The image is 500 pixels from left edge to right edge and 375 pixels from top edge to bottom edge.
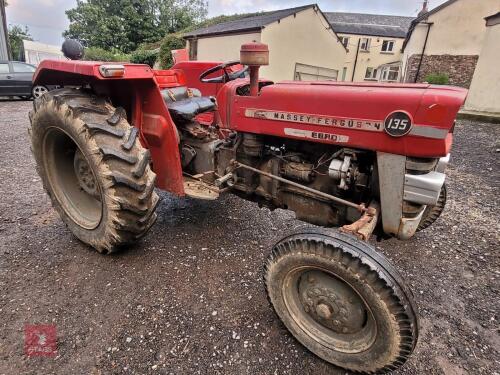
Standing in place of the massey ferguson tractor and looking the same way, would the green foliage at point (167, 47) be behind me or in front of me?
behind

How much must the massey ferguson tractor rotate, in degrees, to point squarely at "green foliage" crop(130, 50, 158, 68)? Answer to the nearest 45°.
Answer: approximately 135° to its left

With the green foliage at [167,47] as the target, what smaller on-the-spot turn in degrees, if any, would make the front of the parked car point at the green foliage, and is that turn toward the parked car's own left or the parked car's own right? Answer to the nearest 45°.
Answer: approximately 135° to the parked car's own right

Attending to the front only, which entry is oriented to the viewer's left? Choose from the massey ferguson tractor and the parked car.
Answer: the parked car

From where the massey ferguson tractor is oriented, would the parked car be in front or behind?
behind

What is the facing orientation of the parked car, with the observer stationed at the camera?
facing to the left of the viewer

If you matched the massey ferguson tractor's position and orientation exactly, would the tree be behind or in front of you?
behind

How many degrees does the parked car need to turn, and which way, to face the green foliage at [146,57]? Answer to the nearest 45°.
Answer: approximately 135° to its right

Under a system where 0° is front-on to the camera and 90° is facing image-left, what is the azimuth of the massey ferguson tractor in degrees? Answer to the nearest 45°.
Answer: approximately 315°
